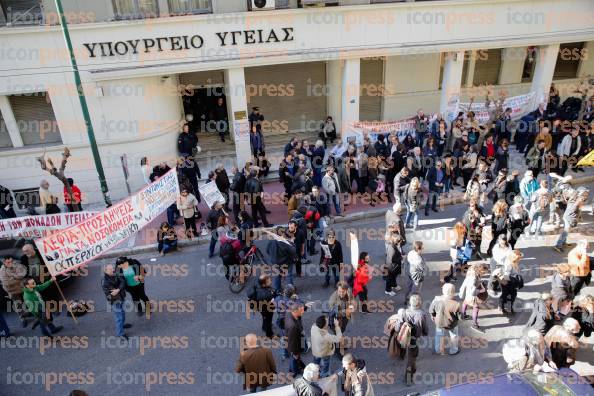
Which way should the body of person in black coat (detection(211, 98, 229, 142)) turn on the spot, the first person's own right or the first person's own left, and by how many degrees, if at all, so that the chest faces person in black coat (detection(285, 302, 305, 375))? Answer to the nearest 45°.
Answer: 0° — they already face them

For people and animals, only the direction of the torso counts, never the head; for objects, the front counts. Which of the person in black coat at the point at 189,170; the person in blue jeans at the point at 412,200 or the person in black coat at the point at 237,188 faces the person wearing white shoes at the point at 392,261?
the person in blue jeans

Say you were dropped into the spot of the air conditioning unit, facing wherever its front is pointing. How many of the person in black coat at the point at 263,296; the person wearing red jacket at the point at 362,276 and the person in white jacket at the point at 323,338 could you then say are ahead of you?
3

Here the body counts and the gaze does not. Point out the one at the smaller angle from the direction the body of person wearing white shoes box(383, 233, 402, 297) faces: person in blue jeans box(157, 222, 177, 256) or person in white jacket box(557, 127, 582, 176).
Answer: the person in white jacket
